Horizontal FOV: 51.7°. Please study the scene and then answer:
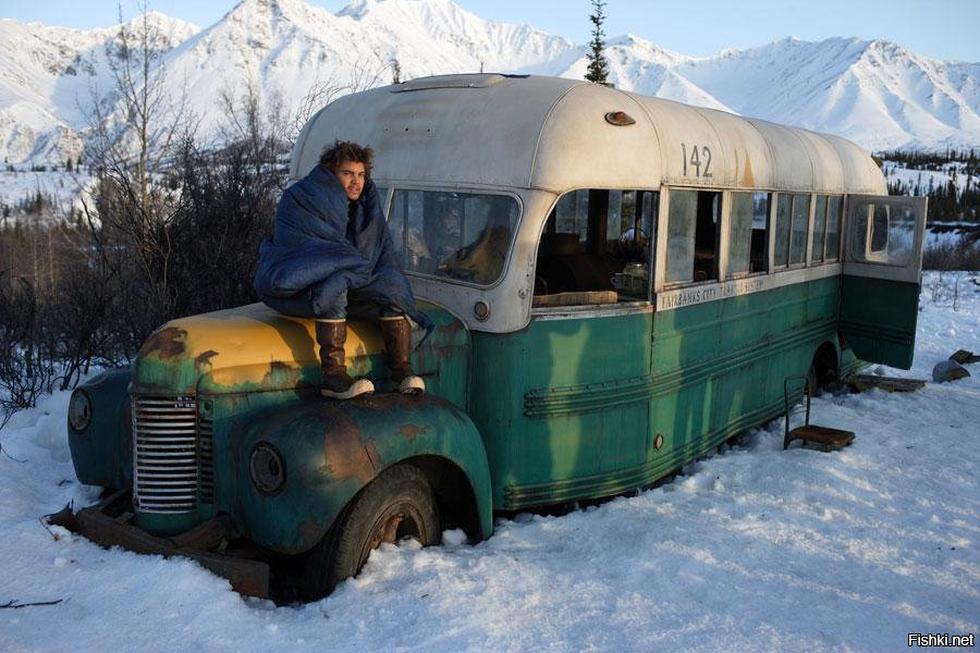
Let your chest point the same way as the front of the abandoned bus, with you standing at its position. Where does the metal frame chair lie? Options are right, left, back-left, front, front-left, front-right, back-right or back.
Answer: back

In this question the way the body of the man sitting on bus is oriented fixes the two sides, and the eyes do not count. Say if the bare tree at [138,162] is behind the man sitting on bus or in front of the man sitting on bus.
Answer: behind

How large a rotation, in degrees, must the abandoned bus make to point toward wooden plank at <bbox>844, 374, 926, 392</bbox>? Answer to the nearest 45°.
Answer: approximately 180°

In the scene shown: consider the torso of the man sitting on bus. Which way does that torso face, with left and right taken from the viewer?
facing the viewer and to the right of the viewer

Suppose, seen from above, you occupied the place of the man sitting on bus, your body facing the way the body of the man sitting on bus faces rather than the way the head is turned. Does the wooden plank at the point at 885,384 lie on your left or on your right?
on your left

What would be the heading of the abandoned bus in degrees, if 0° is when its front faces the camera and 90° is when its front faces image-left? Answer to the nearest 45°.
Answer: approximately 45°

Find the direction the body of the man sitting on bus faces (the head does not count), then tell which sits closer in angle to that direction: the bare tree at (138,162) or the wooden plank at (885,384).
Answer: the wooden plank

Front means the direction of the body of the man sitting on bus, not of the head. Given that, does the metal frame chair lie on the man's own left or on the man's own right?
on the man's own left

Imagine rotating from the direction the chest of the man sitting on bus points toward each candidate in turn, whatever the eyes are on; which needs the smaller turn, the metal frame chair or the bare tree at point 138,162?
the metal frame chair
